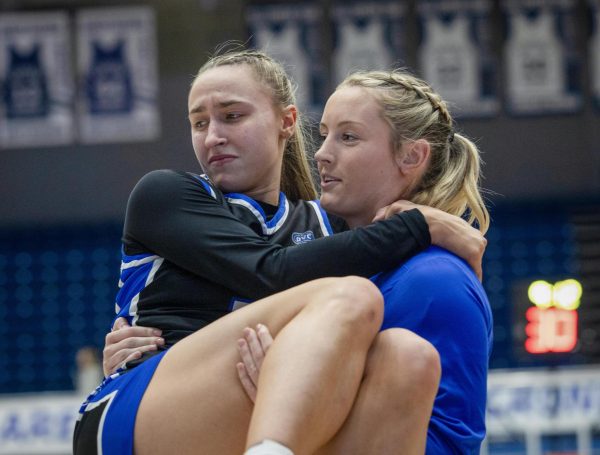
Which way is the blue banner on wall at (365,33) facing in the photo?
toward the camera

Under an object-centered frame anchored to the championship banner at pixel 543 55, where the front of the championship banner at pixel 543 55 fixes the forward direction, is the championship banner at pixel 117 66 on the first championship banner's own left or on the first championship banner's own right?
on the first championship banner's own right

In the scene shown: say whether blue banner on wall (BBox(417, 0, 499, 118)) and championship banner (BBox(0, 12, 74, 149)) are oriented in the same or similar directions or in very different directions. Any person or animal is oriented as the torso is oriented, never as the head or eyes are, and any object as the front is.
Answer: same or similar directions

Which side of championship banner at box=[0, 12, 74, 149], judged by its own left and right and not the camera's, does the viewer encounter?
front

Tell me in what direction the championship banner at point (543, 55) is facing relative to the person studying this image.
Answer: facing the viewer

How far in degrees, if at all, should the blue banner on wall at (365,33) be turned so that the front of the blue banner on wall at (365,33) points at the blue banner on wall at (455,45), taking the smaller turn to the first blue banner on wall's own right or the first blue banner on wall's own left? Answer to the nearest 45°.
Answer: approximately 90° to the first blue banner on wall's own left

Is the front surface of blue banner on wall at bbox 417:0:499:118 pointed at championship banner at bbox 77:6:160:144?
no

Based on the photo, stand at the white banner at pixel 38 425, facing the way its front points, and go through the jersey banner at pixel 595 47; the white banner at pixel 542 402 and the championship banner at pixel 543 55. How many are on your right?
0

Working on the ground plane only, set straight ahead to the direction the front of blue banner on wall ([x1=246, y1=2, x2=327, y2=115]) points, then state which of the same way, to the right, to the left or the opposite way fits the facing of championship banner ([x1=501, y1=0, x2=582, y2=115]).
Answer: the same way

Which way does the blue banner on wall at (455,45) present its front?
toward the camera

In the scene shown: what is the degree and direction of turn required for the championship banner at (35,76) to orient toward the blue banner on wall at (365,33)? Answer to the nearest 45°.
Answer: approximately 90° to its left

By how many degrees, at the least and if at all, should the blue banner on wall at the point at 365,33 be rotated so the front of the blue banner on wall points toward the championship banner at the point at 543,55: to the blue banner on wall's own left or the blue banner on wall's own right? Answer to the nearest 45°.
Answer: approximately 90° to the blue banner on wall's own left

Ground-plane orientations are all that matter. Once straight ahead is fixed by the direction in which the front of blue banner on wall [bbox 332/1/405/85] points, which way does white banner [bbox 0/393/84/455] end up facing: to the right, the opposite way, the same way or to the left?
the same way

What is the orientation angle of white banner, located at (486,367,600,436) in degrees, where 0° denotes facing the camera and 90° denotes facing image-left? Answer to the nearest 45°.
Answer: approximately 0°

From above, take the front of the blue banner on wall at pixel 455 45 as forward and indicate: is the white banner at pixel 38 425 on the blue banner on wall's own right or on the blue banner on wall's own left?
on the blue banner on wall's own right

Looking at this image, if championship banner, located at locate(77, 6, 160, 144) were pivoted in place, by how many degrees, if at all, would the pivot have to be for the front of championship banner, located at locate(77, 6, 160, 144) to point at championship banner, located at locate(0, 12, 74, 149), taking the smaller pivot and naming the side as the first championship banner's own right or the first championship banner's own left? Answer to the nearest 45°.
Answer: approximately 90° to the first championship banner's own right

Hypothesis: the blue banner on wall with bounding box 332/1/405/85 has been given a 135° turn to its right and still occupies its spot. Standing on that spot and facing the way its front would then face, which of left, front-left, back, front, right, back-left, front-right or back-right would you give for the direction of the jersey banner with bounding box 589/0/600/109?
back-right
